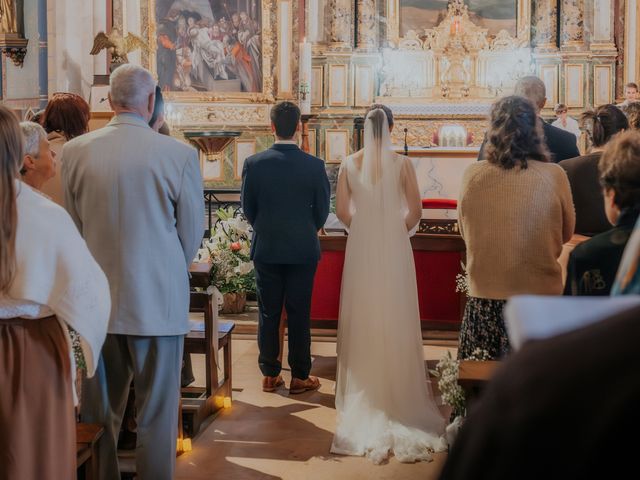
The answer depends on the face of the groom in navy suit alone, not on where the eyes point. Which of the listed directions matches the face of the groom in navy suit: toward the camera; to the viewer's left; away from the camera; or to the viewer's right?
away from the camera

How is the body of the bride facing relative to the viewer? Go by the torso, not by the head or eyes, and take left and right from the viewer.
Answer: facing away from the viewer

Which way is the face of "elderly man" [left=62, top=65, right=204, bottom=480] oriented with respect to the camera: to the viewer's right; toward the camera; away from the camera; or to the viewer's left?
away from the camera

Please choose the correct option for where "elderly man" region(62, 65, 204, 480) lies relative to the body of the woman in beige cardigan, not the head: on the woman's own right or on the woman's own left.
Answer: on the woman's own left

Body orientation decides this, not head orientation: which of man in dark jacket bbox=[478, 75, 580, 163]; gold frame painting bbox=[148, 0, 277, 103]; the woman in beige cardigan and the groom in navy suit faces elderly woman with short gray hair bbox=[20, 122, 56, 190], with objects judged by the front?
the gold frame painting

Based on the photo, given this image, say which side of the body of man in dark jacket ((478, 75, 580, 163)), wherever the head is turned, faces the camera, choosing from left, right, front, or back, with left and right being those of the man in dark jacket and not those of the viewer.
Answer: back

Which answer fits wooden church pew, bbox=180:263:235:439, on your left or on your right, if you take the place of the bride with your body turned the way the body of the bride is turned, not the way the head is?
on your left

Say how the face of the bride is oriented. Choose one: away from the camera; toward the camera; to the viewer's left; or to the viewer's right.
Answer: away from the camera

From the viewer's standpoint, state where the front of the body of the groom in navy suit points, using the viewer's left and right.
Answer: facing away from the viewer

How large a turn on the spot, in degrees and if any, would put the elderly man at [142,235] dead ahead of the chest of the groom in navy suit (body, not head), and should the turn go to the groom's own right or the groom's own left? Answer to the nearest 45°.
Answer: approximately 180°

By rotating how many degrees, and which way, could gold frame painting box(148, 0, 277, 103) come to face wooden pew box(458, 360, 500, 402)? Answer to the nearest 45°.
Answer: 0° — it already faces it

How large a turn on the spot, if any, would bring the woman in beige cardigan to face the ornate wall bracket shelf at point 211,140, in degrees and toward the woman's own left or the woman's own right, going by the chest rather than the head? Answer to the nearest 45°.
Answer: approximately 45° to the woman's own left
